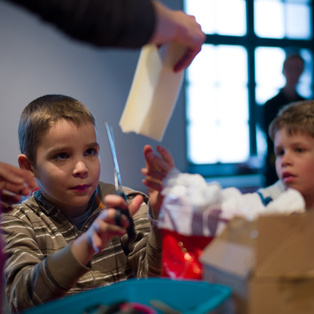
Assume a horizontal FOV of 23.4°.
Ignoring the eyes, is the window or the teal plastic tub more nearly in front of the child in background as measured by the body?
the teal plastic tub

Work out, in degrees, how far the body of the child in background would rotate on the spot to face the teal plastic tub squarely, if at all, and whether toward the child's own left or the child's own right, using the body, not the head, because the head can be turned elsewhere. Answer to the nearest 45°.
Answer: approximately 45° to the child's own left

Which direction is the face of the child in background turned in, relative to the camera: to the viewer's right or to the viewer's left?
to the viewer's left

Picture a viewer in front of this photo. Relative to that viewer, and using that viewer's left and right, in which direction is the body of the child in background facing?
facing the viewer and to the left of the viewer

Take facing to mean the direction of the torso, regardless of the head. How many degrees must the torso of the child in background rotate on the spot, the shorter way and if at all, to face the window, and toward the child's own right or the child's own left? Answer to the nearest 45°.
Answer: approximately 135° to the child's own right

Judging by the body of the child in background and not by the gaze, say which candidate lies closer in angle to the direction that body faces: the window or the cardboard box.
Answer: the cardboard box

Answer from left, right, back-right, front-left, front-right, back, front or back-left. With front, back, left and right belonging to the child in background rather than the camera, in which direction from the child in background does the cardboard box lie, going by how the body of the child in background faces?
front-left
